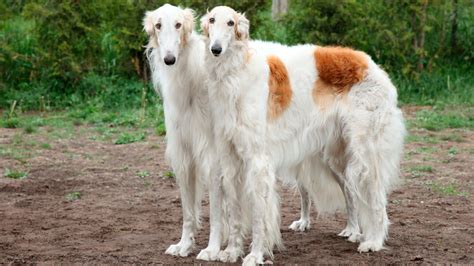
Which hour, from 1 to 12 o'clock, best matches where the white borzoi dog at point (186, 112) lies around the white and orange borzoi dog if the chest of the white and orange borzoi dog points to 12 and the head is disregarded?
The white borzoi dog is roughly at 1 o'clock from the white and orange borzoi dog.

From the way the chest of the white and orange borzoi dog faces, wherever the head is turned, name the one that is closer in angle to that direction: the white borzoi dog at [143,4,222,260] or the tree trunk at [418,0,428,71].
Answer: the white borzoi dog

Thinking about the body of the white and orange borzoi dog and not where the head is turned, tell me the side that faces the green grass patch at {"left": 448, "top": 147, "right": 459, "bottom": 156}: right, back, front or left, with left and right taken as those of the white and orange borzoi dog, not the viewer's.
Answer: back

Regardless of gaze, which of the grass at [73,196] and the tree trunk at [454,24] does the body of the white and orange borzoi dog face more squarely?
the grass

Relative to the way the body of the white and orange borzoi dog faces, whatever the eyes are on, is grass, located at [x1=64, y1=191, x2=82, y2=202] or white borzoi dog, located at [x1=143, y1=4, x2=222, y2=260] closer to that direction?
the white borzoi dog

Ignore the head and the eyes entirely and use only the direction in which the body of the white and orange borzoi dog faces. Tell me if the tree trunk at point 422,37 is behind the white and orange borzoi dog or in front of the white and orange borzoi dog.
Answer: behind

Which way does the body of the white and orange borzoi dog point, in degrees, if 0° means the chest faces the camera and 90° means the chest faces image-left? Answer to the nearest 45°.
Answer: approximately 45°
